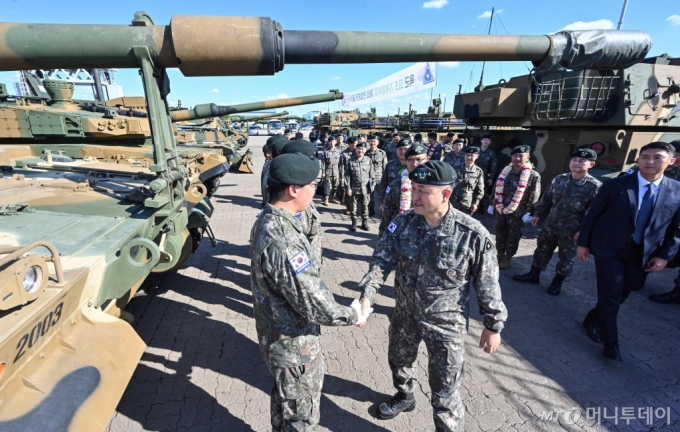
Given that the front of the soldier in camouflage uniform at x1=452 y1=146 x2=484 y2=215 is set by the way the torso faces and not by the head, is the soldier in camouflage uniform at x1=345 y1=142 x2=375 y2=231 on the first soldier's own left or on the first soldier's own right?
on the first soldier's own right

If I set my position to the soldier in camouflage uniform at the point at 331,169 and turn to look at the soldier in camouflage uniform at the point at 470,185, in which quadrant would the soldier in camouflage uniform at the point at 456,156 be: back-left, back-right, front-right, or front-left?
front-left

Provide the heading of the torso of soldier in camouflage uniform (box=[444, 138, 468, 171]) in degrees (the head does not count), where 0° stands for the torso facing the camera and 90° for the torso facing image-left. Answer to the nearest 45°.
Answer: approximately 0°

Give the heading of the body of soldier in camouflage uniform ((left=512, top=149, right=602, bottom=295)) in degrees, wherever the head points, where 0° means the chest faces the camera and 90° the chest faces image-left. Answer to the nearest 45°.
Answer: approximately 45°

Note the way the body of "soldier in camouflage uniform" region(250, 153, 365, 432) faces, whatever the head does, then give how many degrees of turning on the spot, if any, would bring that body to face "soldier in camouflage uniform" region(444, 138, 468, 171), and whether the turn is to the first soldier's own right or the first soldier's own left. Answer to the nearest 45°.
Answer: approximately 45° to the first soldier's own left

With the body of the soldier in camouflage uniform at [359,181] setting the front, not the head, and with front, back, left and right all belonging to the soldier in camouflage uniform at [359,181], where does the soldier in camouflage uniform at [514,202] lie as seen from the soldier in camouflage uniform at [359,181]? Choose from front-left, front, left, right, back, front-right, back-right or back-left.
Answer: front-left

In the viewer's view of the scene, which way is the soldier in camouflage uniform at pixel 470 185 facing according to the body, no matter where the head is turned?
toward the camera

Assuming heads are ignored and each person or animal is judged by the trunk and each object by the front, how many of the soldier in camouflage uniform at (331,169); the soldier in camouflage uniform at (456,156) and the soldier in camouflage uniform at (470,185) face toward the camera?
3

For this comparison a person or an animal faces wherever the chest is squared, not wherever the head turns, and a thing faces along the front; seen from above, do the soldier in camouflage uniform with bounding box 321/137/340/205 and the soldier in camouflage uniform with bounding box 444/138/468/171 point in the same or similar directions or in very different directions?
same or similar directions

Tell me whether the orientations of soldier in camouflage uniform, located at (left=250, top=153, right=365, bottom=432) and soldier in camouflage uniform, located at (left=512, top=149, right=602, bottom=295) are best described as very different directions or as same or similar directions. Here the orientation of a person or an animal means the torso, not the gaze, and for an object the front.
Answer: very different directions

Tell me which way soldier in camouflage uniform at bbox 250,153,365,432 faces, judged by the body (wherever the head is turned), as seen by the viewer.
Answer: to the viewer's right

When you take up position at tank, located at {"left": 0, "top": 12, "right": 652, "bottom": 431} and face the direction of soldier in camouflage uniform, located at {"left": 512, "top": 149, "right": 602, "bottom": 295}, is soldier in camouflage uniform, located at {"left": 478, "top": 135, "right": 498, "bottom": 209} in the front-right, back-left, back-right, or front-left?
front-left

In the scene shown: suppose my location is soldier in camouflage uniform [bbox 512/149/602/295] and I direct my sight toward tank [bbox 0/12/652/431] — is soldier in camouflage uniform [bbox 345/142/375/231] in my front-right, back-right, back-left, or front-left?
front-right
